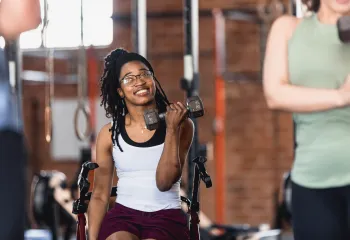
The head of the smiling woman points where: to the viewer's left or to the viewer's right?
to the viewer's right

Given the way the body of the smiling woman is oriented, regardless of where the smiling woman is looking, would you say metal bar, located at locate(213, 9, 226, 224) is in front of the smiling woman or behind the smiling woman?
behind

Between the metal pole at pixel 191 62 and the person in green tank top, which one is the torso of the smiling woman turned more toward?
the person in green tank top

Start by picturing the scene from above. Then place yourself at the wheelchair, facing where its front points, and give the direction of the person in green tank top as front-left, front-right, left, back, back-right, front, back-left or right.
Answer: front-left

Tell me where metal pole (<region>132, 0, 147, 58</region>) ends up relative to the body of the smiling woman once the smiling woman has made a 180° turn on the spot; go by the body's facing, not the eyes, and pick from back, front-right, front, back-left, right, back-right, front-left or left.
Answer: front

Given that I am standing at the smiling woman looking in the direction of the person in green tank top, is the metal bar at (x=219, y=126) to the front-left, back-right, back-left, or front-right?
back-left

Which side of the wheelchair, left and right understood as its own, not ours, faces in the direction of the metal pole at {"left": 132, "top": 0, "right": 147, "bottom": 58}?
back

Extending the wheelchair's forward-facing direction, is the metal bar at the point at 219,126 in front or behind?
behind

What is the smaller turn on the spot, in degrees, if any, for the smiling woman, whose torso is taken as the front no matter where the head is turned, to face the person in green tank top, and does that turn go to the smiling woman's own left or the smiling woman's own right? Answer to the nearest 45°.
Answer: approximately 45° to the smiling woman's own left

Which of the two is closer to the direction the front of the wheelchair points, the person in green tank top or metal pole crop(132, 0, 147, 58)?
the person in green tank top

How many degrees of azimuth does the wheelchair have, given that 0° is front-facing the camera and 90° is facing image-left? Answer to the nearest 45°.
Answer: approximately 0°

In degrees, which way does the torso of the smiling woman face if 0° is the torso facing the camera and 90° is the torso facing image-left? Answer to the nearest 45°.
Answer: approximately 0°
